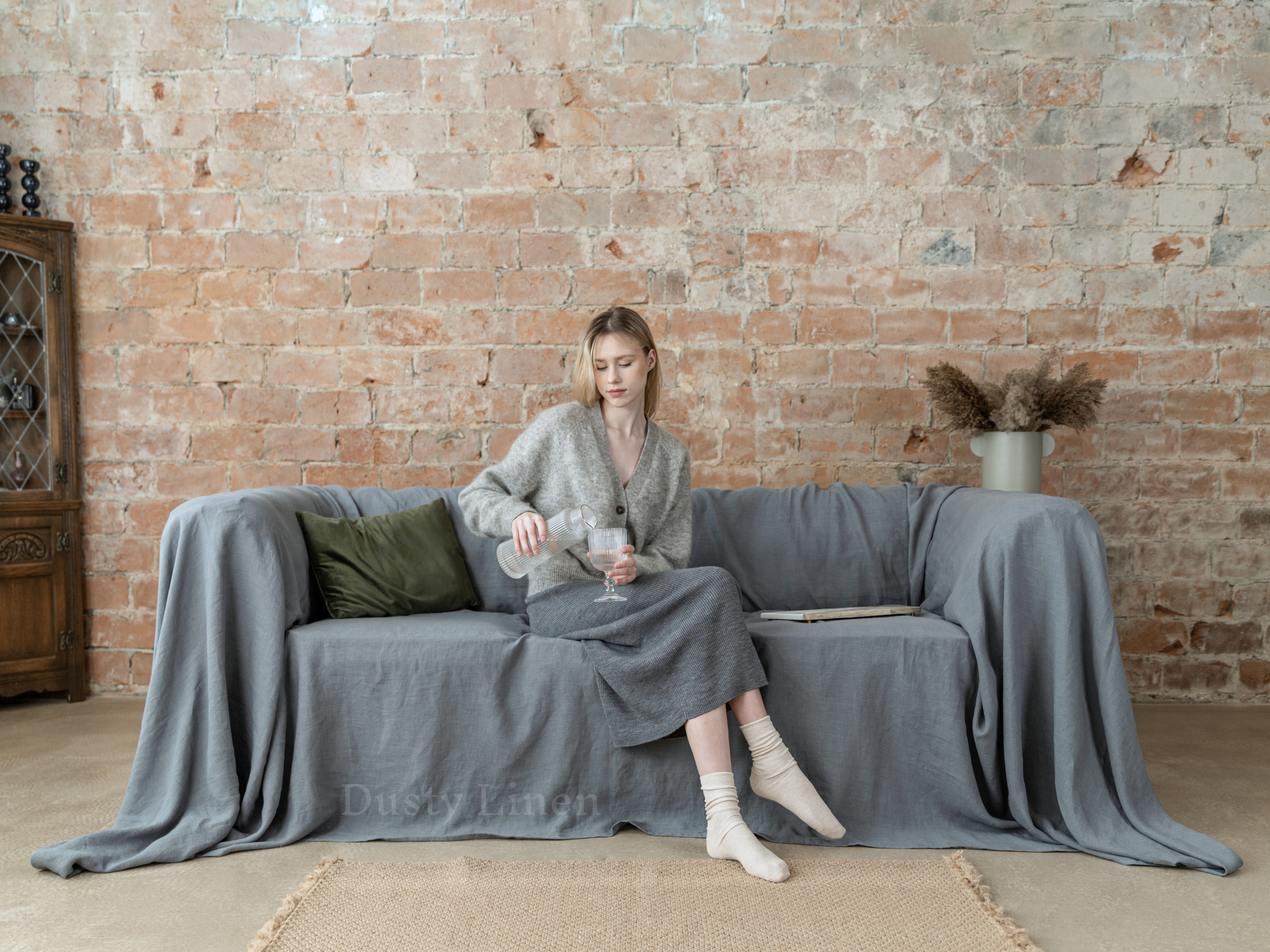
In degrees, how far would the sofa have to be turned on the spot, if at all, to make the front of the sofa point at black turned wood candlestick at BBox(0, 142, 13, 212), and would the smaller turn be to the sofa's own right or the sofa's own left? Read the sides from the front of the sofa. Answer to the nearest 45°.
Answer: approximately 135° to the sofa's own right

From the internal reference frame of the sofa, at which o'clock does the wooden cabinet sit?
The wooden cabinet is roughly at 4 o'clock from the sofa.

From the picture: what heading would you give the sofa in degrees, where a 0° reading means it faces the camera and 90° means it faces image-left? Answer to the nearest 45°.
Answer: approximately 0°
